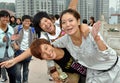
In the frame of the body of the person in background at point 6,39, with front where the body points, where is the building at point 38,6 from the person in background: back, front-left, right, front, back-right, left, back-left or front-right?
back

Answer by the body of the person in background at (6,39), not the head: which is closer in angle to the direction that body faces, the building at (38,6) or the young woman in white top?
the young woman in white top

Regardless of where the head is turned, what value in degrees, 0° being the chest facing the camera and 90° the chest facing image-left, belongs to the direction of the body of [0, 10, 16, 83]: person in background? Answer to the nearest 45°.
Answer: approximately 0°

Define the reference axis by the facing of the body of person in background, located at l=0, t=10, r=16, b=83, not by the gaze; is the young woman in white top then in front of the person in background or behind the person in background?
in front
